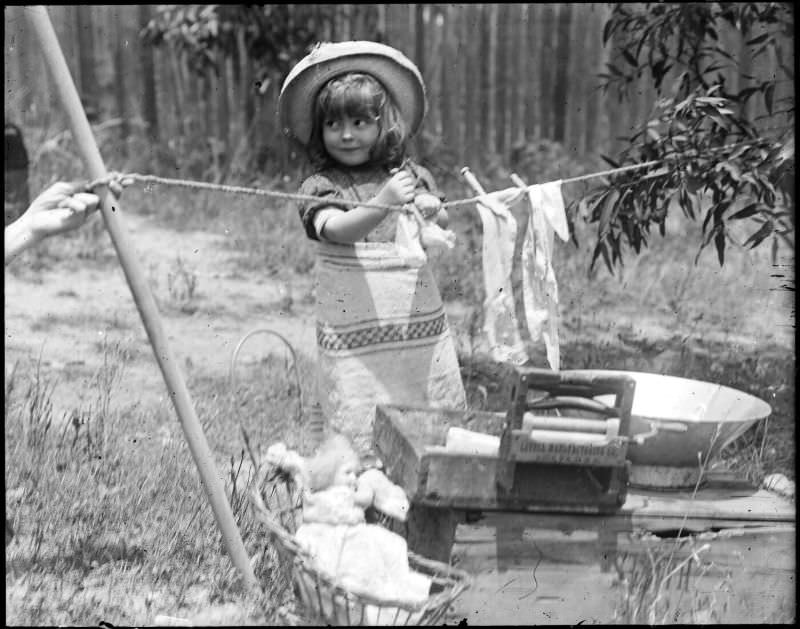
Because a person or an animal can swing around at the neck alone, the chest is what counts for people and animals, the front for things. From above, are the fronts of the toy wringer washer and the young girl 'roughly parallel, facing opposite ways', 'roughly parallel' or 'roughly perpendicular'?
roughly parallel

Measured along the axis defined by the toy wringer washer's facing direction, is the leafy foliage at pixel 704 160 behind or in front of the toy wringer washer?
behind

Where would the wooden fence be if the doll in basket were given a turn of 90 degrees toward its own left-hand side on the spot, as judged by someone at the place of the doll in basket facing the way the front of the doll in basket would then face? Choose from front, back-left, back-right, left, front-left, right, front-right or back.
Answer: front-left

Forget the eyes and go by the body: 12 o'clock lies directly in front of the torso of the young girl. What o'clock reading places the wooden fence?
The wooden fence is roughly at 6 o'clock from the young girl.

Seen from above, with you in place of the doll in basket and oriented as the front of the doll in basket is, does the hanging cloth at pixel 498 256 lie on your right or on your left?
on your left

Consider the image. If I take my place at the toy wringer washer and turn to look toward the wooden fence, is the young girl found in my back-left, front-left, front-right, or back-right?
front-left

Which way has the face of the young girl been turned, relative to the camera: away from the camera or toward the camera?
toward the camera

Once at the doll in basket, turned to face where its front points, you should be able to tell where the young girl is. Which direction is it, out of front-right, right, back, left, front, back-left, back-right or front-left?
back-left

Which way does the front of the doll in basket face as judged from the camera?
facing the viewer and to the right of the viewer

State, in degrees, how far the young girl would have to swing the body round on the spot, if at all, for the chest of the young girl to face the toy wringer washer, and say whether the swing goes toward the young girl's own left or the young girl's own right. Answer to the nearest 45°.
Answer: approximately 45° to the young girl's own left

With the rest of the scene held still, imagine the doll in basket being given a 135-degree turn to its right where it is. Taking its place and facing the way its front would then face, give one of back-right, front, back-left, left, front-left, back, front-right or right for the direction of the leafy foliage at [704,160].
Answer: back-right

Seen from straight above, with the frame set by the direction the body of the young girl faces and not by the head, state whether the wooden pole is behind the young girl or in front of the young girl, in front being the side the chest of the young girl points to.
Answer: in front

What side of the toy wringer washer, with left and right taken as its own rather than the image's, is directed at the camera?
front

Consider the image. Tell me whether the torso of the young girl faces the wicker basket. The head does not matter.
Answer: yes

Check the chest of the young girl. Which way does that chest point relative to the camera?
toward the camera

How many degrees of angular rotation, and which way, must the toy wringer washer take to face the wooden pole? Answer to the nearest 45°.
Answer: approximately 90° to its right

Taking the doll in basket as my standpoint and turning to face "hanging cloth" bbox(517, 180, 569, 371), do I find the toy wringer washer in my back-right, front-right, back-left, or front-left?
front-right
